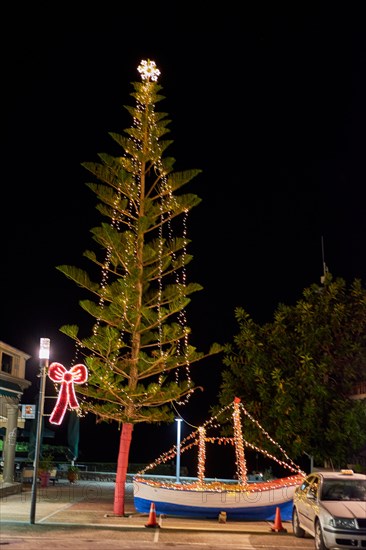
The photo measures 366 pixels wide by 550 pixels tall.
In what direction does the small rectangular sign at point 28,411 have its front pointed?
toward the camera

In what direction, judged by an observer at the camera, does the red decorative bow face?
facing the viewer

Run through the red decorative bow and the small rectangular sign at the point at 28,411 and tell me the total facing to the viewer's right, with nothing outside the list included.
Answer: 0

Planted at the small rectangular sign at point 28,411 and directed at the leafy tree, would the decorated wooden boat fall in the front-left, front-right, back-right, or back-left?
front-right

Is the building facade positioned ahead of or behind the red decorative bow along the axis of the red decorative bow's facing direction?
behind

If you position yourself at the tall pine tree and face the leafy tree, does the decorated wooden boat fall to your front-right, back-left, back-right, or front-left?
front-right
